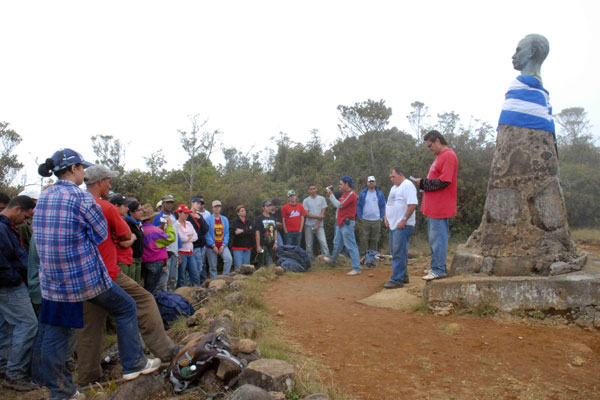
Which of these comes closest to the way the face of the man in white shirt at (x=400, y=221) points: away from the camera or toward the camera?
toward the camera

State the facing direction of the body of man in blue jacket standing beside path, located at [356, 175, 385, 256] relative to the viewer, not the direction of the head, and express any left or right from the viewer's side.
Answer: facing the viewer

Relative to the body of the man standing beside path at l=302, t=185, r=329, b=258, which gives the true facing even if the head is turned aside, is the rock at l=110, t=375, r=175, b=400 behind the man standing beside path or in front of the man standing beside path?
in front

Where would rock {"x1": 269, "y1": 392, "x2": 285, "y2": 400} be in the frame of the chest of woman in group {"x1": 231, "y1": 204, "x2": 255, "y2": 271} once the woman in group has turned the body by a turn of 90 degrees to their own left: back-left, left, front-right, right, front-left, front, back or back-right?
back-right

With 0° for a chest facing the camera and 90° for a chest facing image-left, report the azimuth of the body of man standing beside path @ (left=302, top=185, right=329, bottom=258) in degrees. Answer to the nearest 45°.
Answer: approximately 0°

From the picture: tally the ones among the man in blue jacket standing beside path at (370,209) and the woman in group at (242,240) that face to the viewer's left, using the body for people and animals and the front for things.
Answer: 0

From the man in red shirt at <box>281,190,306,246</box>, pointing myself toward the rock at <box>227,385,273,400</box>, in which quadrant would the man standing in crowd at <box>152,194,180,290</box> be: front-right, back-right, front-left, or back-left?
front-right

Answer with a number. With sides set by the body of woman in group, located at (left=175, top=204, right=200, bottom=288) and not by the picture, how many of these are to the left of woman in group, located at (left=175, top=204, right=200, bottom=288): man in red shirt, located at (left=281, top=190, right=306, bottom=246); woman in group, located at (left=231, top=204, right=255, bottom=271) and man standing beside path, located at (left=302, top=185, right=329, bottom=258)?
3

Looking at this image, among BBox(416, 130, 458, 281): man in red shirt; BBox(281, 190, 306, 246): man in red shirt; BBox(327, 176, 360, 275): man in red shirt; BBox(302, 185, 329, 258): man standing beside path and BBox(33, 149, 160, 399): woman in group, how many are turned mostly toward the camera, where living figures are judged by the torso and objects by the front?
2

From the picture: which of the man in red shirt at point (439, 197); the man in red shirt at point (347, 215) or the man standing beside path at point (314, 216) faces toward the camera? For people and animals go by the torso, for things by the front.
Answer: the man standing beside path

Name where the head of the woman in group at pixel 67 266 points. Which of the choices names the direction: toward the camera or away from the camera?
away from the camera

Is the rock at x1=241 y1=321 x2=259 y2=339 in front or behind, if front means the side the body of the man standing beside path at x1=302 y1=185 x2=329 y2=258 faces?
in front

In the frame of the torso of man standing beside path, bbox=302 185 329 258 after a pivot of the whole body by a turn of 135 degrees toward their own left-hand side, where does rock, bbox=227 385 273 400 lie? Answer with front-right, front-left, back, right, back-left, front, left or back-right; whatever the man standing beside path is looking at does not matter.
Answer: back-right

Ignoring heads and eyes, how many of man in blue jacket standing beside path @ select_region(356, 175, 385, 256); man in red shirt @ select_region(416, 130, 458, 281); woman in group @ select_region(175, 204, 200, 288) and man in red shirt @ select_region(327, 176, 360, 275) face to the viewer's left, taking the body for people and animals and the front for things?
2

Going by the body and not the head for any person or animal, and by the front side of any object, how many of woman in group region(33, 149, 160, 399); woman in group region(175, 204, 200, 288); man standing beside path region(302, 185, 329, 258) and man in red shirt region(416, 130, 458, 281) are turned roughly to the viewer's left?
1

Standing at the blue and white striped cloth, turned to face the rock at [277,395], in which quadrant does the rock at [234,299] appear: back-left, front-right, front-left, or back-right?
front-right

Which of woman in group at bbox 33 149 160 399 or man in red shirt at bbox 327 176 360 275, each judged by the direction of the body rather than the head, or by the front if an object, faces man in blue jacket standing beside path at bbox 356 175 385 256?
the woman in group
